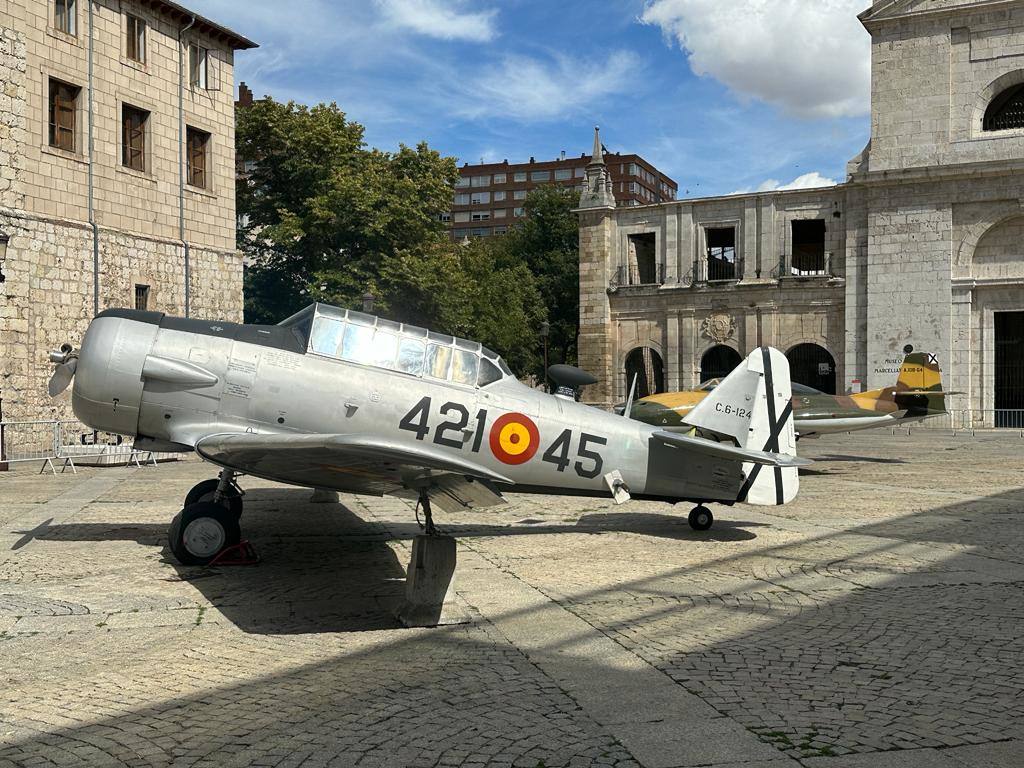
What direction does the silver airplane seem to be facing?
to the viewer's left

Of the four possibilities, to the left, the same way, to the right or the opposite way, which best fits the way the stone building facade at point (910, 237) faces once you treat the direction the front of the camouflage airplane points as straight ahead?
to the left

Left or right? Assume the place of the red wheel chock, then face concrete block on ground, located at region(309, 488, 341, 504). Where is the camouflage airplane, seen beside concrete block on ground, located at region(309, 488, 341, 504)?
right

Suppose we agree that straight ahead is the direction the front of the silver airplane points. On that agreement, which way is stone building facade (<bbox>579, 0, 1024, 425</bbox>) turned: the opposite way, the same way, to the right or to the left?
to the left

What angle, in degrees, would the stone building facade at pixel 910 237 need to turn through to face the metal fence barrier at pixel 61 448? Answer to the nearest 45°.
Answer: approximately 45° to its right

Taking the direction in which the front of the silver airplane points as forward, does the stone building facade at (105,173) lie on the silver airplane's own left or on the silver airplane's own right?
on the silver airplane's own right

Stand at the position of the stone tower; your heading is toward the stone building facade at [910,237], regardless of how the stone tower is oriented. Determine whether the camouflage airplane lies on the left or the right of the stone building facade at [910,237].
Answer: right

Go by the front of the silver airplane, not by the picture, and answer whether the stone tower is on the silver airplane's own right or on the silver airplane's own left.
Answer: on the silver airplane's own right

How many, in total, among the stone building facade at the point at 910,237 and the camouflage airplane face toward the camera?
1

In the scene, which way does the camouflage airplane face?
to the viewer's left

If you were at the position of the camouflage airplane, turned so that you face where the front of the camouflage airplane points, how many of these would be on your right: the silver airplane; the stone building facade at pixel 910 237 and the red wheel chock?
1
